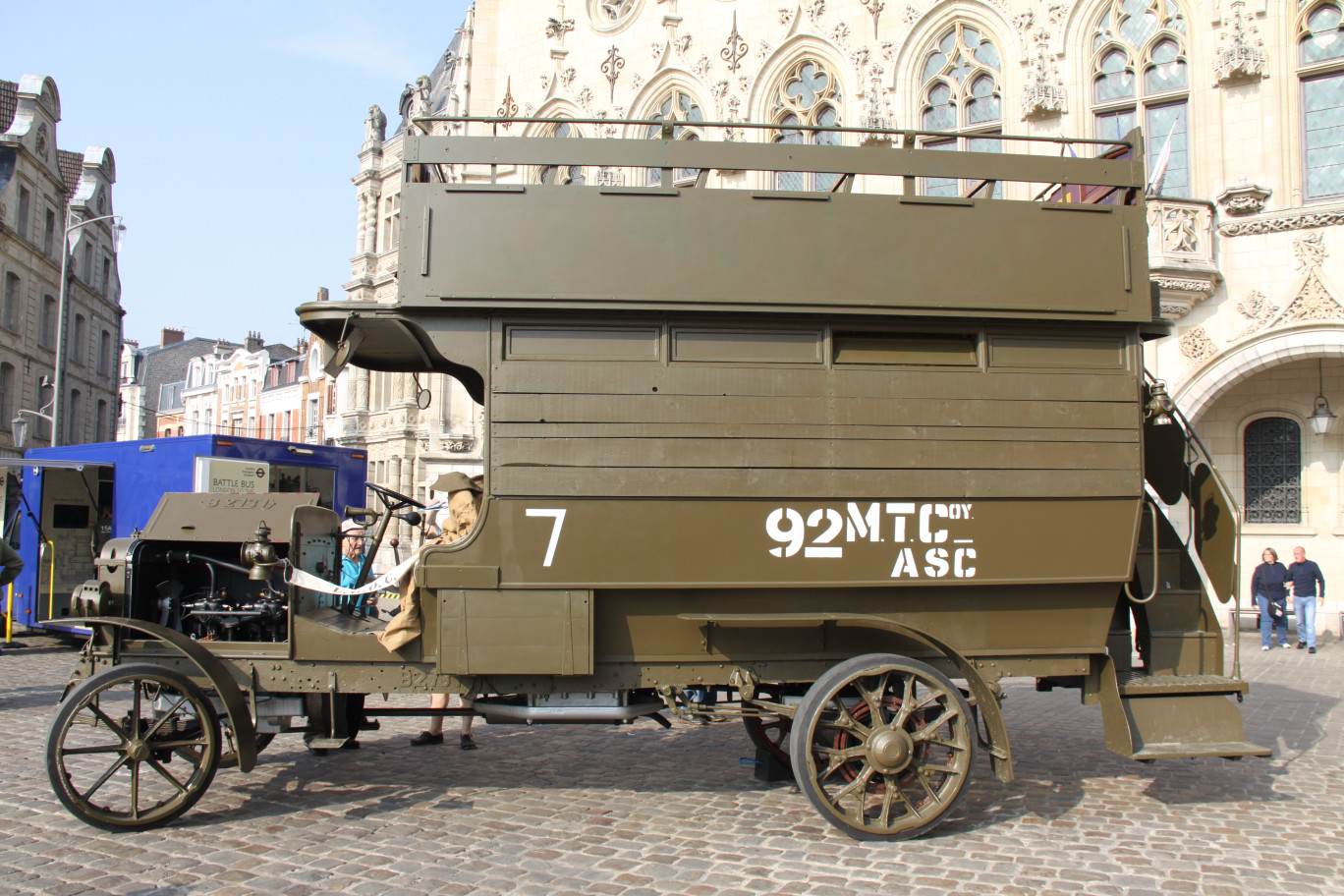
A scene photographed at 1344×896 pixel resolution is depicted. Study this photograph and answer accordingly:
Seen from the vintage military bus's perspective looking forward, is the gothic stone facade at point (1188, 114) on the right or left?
on its right

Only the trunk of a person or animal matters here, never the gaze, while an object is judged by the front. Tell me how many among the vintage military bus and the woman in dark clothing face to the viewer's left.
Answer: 1

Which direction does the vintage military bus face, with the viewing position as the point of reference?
facing to the left of the viewer

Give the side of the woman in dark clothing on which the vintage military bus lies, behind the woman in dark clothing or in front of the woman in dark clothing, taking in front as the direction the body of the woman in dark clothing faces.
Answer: in front

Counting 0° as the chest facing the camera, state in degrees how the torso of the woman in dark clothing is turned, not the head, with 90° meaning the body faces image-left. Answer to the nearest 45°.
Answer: approximately 0°

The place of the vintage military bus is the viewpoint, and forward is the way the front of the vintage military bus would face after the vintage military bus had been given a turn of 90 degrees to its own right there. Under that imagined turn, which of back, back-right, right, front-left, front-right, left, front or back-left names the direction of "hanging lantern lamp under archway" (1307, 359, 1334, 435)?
front-right
